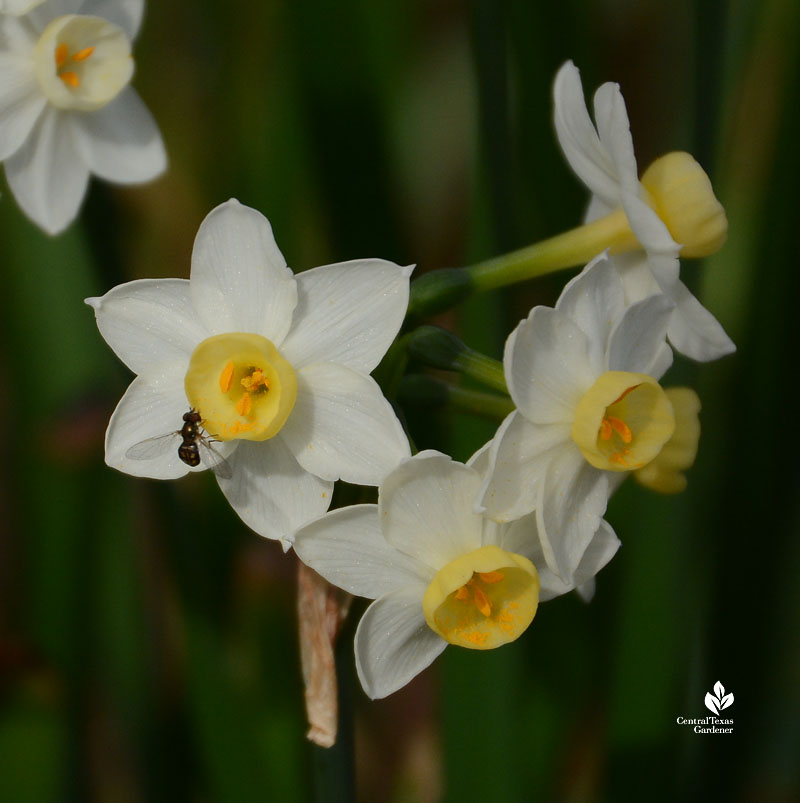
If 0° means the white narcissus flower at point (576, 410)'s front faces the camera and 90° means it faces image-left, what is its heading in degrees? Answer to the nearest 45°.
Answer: approximately 315°

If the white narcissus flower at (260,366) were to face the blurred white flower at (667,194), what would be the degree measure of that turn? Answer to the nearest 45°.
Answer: approximately 90° to its left

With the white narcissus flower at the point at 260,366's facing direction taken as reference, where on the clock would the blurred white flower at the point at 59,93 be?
The blurred white flower is roughly at 5 o'clock from the white narcissus flower.

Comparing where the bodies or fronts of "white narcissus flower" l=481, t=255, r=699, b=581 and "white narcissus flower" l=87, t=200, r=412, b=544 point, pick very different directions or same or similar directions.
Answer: same or similar directions

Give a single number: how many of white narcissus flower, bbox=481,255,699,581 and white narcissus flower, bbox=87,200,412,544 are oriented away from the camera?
0

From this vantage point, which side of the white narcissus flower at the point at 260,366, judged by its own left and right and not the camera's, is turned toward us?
front
